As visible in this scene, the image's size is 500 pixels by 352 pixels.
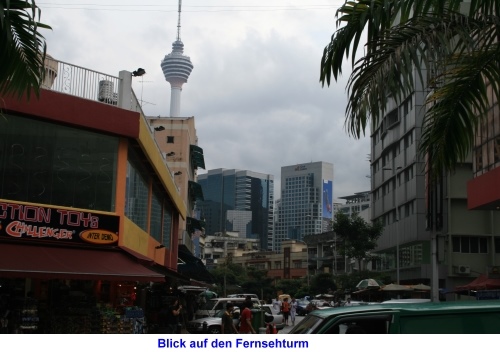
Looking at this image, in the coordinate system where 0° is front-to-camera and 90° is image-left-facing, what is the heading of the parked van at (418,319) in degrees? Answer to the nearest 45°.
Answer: approximately 90°

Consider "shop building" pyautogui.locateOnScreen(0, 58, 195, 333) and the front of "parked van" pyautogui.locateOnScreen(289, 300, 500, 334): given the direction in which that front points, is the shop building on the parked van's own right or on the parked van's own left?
on the parked van's own right

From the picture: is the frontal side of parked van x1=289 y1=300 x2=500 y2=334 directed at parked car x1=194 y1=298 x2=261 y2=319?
no

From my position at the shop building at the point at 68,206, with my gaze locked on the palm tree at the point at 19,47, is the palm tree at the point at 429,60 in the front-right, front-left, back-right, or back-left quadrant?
front-left

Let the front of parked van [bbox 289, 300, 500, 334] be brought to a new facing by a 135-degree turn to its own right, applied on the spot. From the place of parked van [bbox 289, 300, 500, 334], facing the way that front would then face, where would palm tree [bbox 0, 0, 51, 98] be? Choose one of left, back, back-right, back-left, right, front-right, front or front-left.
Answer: back-left
